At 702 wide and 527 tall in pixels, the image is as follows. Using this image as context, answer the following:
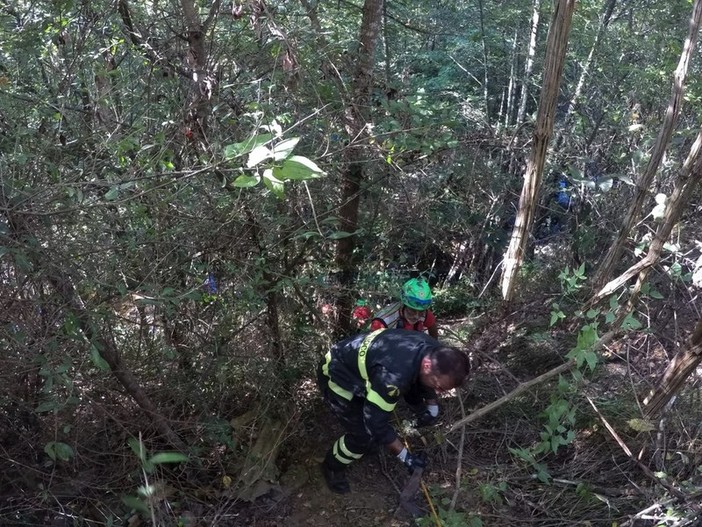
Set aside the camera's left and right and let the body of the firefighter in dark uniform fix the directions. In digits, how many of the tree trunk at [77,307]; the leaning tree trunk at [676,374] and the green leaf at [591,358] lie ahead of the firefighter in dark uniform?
2

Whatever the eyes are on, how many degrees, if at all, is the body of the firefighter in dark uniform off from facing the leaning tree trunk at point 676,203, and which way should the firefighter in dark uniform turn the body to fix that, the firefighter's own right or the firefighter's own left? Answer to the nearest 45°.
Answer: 0° — they already face it

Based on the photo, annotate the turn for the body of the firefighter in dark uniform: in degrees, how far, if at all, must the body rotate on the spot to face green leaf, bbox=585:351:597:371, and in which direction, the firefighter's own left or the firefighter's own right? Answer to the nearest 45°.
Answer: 0° — they already face it

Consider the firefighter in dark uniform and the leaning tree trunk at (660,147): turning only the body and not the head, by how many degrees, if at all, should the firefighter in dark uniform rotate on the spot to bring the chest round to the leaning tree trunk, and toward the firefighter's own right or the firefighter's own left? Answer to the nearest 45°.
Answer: approximately 45° to the firefighter's own left

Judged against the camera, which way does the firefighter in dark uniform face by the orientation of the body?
to the viewer's right

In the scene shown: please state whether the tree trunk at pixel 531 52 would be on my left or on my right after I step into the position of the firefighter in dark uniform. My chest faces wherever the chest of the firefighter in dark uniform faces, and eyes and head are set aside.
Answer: on my left
